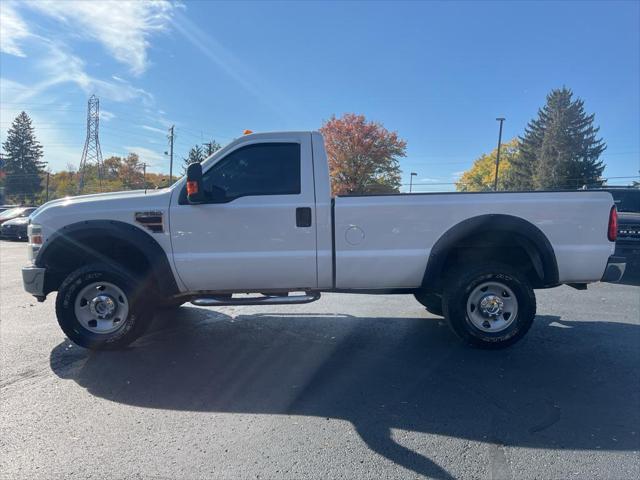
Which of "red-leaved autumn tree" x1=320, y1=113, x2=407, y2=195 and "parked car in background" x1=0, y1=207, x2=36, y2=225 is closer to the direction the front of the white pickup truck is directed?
the parked car in background

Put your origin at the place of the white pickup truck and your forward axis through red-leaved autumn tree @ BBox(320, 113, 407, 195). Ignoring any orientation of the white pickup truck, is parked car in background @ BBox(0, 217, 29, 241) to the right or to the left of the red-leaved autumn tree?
left

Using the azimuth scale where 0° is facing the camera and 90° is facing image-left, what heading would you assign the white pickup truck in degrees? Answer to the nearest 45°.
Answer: approximately 90°

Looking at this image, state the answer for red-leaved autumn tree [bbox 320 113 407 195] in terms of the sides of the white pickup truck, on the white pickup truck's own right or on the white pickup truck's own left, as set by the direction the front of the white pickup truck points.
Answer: on the white pickup truck's own right

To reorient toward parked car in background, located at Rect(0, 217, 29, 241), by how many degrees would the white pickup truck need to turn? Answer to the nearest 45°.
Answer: approximately 45° to its right

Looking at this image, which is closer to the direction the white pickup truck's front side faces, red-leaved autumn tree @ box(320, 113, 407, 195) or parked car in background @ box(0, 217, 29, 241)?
the parked car in background

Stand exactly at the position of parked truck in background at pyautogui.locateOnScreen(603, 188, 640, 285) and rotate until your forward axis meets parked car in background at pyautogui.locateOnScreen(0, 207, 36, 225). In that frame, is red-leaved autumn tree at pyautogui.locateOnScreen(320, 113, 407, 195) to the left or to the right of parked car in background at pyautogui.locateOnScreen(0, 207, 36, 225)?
right

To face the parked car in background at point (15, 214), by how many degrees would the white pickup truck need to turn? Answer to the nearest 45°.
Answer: approximately 45° to its right

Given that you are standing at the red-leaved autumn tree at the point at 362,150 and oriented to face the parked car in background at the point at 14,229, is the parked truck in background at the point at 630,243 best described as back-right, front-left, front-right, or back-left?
front-left

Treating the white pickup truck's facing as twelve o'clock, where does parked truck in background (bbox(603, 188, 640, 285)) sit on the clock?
The parked truck in background is roughly at 5 o'clock from the white pickup truck.
